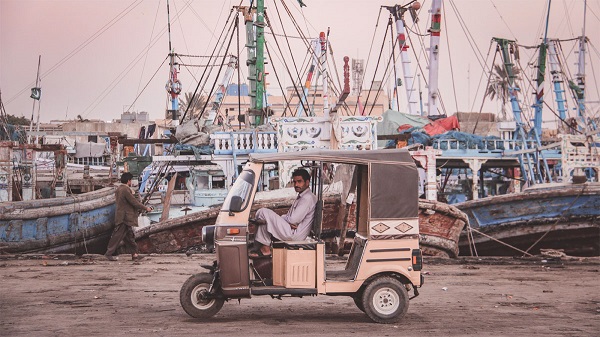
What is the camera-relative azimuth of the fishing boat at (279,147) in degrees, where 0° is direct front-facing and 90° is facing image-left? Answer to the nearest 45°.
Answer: approximately 90°

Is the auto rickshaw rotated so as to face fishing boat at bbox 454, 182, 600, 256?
no

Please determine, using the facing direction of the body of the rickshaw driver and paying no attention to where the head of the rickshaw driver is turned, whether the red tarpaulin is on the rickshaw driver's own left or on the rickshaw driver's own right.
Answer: on the rickshaw driver's own right

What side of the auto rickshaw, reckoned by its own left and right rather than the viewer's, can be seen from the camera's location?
left

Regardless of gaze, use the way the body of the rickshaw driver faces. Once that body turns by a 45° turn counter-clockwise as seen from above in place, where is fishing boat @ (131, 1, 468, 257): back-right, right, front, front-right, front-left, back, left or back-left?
back-right

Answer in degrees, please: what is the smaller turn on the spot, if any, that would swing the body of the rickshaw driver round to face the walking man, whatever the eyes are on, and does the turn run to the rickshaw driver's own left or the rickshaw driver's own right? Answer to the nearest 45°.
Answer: approximately 45° to the rickshaw driver's own right

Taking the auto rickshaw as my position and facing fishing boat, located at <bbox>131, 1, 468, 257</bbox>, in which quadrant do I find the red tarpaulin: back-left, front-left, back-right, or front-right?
front-right

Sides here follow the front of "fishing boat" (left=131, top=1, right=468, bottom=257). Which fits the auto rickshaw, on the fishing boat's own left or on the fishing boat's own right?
on the fishing boat's own left

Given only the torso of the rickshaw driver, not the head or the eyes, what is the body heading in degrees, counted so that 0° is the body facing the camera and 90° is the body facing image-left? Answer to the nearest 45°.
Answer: approximately 90°

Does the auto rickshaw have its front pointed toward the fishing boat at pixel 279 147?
no
